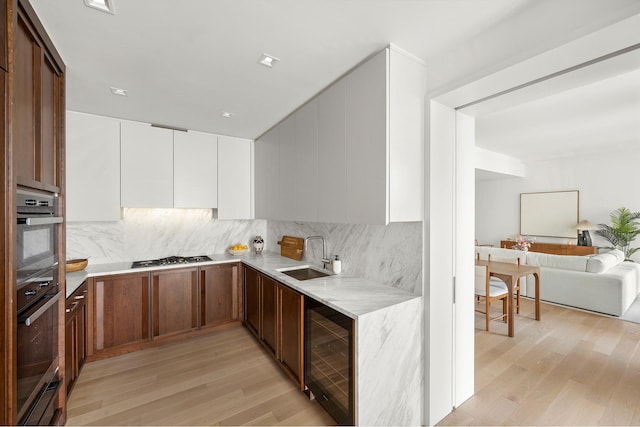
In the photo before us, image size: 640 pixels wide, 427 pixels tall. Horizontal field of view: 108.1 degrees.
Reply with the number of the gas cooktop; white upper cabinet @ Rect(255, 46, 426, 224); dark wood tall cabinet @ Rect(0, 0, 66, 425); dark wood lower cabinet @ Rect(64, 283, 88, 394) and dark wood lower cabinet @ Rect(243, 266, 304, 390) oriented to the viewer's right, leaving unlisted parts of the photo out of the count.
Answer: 2

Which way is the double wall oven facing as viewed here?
to the viewer's right

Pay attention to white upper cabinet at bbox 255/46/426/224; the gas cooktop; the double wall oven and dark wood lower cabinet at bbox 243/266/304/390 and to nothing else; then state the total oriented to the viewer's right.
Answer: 1

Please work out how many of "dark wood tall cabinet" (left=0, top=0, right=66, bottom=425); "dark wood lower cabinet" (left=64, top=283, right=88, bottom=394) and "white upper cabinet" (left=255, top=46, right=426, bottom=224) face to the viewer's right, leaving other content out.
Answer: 2

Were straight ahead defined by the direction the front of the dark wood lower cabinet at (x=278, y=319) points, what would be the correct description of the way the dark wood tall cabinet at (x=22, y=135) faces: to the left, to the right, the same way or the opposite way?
the opposite way

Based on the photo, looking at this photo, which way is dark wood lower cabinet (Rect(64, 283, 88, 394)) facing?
to the viewer's right

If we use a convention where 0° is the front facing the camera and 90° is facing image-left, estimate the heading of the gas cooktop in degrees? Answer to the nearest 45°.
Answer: approximately 0°

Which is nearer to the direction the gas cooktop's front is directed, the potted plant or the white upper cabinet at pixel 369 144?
the white upper cabinet

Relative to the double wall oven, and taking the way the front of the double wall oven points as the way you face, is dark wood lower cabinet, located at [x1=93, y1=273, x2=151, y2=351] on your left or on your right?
on your left

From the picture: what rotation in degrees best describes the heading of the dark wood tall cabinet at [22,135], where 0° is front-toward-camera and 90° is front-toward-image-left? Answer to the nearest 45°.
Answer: approximately 270°

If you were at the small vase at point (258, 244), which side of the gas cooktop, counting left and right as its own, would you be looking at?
left

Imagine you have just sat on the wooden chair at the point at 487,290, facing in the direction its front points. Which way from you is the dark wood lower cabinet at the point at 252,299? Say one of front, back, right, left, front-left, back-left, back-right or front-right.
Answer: back

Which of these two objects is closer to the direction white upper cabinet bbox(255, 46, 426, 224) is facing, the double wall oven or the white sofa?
the double wall oven

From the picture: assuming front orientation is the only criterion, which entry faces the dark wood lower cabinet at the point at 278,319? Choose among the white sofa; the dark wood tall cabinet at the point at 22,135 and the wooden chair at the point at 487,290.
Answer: the dark wood tall cabinet
